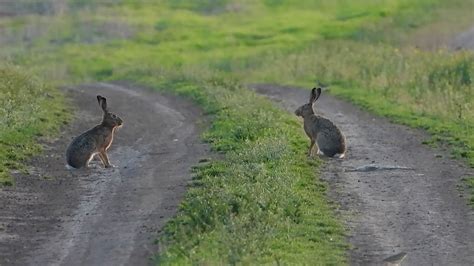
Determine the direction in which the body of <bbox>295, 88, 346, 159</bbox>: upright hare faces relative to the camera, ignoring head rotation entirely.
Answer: to the viewer's left

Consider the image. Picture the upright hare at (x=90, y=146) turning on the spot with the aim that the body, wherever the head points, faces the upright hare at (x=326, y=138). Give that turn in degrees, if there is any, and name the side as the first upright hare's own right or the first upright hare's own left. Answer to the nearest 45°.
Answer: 0° — it already faces it

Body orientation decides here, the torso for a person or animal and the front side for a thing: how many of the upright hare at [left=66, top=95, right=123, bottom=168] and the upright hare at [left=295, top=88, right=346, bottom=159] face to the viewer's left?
1

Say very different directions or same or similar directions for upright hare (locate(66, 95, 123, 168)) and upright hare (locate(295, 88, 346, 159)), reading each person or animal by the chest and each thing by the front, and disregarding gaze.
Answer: very different directions

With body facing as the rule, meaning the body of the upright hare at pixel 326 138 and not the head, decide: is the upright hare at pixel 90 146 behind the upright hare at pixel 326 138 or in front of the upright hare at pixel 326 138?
in front

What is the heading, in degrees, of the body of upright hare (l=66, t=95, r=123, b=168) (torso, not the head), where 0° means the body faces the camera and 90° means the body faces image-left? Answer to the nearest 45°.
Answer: approximately 270°
